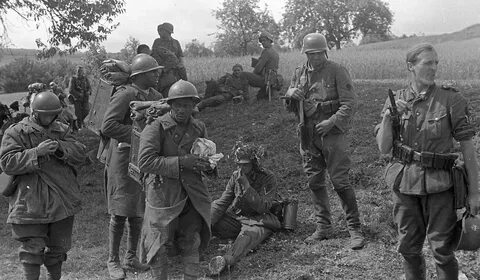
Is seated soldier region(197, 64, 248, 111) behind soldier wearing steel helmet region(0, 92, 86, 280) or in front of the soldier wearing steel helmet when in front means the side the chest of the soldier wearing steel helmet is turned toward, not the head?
behind

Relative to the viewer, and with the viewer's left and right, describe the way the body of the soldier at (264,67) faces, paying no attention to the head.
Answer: facing to the left of the viewer

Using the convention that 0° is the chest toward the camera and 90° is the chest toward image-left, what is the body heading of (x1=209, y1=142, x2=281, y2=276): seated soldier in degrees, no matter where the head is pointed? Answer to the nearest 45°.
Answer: approximately 45°

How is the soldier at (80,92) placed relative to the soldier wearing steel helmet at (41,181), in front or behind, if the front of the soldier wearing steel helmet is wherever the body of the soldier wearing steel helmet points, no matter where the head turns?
behind

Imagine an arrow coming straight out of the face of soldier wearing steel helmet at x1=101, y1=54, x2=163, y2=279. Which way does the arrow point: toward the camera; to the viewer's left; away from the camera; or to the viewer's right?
to the viewer's right

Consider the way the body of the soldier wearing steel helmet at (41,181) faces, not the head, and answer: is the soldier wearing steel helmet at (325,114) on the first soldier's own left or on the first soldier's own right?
on the first soldier's own left
